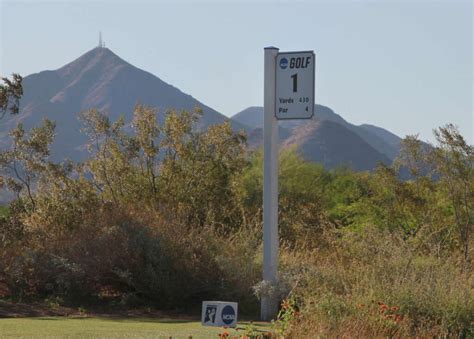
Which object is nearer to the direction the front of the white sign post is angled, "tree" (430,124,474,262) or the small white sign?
the small white sign

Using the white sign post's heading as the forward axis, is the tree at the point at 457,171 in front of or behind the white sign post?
behind

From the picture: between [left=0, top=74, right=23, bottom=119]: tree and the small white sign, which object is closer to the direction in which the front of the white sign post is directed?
the small white sign

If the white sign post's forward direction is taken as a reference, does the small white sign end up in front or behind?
in front

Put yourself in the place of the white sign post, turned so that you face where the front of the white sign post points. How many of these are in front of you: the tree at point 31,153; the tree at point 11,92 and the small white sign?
1

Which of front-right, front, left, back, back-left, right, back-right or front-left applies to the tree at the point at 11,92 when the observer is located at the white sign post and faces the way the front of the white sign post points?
back-right

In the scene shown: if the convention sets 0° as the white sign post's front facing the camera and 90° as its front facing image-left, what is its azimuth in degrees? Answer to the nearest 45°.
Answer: approximately 0°

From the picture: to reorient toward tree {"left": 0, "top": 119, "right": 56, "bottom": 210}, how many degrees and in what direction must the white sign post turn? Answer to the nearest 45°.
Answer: approximately 135° to its right
